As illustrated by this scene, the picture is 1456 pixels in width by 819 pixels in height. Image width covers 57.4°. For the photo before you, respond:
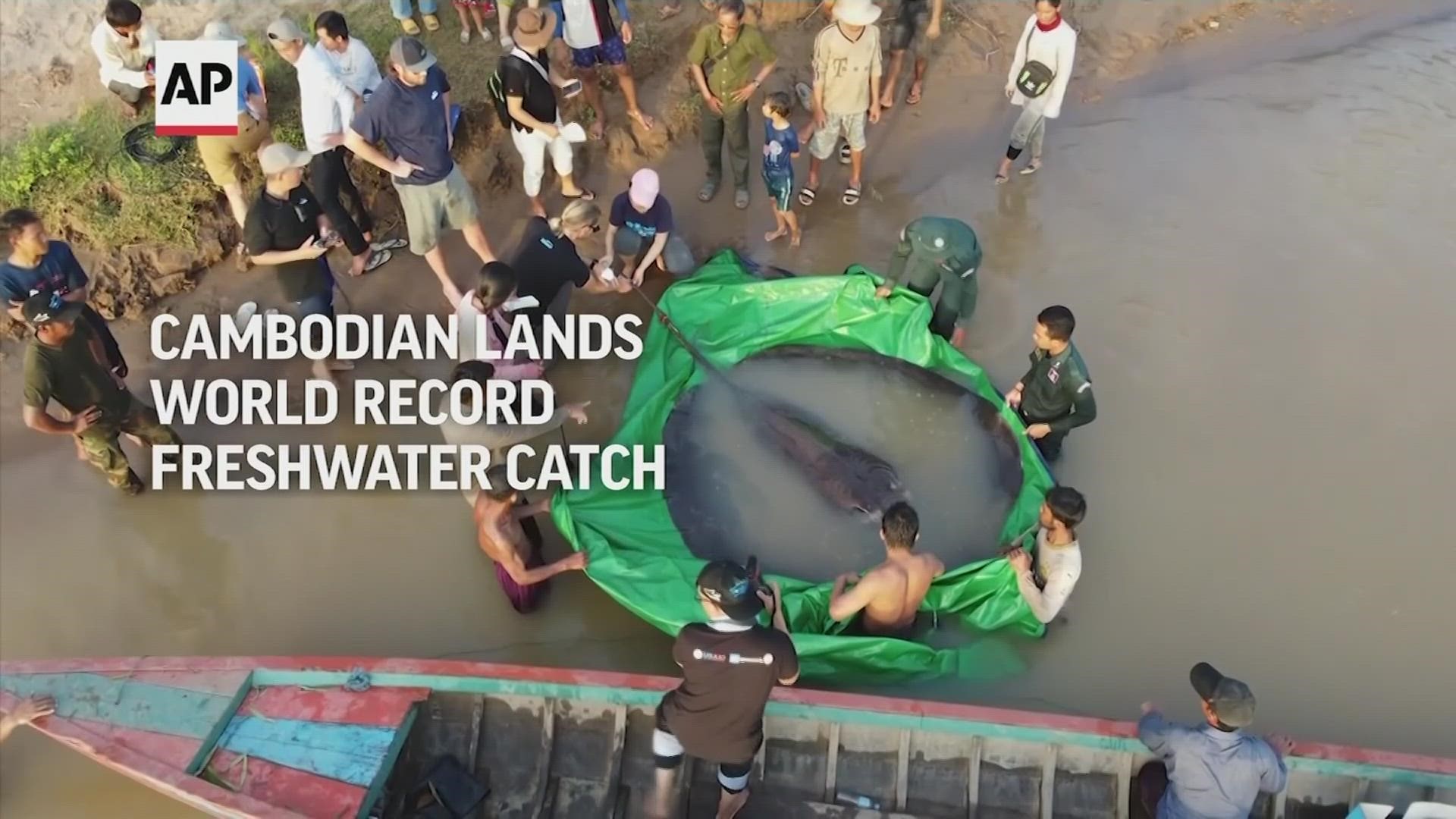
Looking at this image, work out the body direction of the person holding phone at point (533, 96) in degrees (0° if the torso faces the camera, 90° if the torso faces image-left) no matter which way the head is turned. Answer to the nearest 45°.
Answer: approximately 315°

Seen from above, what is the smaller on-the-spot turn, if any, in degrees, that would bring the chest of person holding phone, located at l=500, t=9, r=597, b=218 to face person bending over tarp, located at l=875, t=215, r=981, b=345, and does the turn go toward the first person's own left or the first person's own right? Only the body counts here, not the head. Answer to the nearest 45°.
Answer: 0° — they already face them

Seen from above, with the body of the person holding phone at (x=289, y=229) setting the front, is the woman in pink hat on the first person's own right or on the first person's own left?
on the first person's own left

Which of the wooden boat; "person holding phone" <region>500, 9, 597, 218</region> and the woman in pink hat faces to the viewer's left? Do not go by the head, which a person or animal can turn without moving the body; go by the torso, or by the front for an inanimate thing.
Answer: the wooden boat

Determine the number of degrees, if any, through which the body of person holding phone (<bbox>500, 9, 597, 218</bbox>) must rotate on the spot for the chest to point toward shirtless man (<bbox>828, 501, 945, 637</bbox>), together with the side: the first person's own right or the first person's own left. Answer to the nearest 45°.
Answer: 0° — they already face them

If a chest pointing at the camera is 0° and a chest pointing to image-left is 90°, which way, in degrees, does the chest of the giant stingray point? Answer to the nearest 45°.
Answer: approximately 315°

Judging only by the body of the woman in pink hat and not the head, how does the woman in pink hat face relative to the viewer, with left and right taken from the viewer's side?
facing the viewer

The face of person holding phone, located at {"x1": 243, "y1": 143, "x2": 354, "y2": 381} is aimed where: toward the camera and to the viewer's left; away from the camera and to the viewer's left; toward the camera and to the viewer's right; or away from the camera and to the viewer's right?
toward the camera and to the viewer's right

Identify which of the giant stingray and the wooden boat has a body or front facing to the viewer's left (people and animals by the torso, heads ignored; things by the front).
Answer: the wooden boat

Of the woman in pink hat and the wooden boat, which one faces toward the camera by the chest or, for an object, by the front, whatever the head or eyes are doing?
the woman in pink hat

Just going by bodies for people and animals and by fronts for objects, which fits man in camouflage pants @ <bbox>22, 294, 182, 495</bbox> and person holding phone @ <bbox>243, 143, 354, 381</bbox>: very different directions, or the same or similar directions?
same or similar directions

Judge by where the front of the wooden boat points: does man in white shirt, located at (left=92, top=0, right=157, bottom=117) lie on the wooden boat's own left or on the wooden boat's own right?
on the wooden boat's own right

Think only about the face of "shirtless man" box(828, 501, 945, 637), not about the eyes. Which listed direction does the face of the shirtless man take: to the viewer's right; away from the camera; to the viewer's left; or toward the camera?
away from the camera

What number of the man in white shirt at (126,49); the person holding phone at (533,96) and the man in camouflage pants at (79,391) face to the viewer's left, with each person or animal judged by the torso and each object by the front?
0

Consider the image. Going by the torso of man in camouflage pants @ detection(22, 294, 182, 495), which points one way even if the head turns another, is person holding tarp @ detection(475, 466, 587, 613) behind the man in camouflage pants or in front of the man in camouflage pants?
in front
